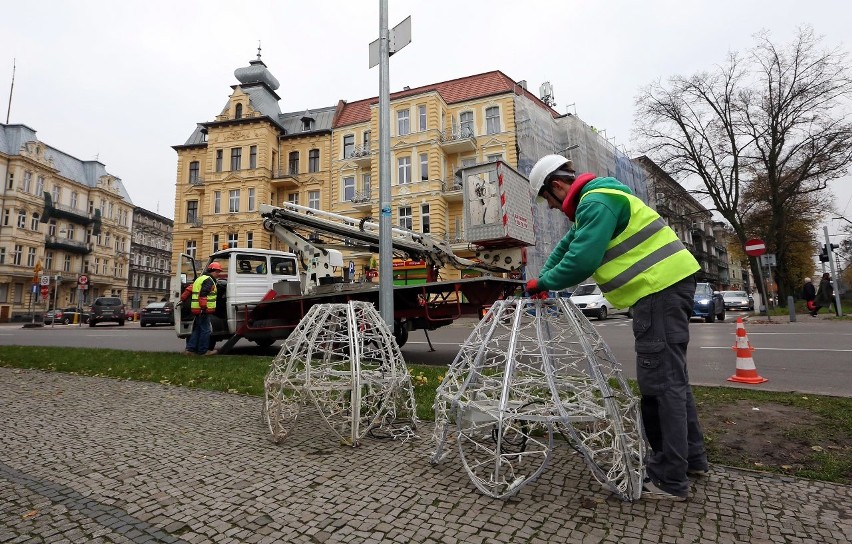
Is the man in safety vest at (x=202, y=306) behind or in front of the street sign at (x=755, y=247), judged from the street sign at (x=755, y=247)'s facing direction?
in front

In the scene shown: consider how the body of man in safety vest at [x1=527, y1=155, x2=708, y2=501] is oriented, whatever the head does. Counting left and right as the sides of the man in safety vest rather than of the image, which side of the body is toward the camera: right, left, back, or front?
left

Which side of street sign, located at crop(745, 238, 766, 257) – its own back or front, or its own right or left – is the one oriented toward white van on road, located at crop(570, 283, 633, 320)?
right

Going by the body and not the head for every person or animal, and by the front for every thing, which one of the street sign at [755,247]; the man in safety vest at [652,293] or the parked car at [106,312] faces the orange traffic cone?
the street sign

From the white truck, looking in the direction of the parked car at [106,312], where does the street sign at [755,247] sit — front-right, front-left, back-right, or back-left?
back-right

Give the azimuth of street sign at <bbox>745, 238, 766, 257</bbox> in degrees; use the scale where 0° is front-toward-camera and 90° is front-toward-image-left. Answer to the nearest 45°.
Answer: approximately 0°

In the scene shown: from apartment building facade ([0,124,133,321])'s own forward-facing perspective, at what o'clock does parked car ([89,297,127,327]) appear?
The parked car is roughly at 1 o'clock from the apartment building facade.

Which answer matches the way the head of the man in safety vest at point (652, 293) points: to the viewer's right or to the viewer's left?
to the viewer's left
